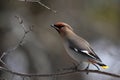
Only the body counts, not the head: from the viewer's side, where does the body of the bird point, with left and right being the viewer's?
facing to the left of the viewer
